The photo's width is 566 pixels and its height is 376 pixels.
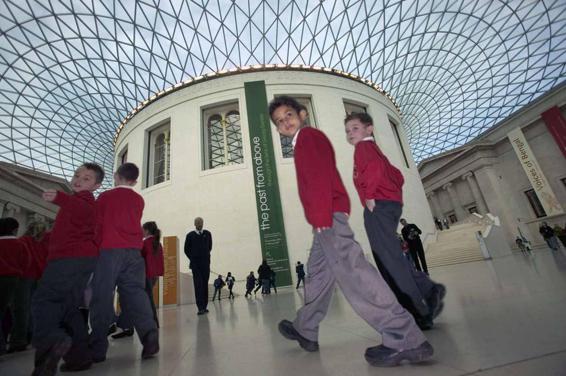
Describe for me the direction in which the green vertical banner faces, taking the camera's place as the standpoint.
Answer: facing the viewer

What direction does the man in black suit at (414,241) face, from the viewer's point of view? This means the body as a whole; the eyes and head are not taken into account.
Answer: toward the camera

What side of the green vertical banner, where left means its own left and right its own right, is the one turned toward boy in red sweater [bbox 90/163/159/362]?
front

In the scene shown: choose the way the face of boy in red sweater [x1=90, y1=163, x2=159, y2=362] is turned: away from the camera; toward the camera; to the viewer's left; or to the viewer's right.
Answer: away from the camera

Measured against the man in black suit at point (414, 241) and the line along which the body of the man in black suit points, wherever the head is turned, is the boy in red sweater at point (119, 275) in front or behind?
in front

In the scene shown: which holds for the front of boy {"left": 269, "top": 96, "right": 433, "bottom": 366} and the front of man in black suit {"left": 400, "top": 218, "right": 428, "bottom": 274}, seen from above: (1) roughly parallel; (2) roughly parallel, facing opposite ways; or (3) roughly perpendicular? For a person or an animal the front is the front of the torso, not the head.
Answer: roughly perpendicular

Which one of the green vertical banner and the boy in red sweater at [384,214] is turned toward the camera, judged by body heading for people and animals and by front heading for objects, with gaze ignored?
the green vertical banner

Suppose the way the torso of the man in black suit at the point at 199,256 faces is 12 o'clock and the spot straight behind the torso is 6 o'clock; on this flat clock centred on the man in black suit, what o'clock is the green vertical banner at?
The green vertical banner is roughly at 7 o'clock from the man in black suit.

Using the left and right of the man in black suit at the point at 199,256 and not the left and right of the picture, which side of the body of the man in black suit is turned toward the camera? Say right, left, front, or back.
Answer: front

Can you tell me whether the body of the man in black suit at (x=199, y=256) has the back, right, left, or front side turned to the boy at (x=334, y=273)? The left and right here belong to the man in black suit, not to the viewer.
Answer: front
